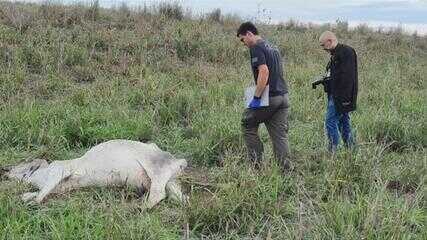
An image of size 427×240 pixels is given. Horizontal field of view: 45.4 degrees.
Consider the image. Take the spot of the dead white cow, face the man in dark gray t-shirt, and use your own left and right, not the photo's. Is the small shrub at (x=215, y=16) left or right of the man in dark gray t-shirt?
left

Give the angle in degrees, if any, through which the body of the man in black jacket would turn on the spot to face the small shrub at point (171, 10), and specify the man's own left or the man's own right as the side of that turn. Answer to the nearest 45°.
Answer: approximately 45° to the man's own right

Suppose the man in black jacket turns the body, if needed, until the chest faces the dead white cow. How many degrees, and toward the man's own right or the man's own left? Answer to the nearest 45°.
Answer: approximately 45° to the man's own left

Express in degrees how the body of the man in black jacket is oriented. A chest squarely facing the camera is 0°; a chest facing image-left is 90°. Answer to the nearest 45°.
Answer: approximately 90°

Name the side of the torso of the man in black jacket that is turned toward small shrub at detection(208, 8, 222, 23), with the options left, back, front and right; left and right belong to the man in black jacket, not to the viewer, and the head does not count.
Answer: right

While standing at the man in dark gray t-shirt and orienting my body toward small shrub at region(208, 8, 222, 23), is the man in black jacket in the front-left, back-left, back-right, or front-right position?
front-right

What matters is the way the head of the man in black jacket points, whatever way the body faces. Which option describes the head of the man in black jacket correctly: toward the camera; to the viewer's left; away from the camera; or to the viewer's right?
to the viewer's left

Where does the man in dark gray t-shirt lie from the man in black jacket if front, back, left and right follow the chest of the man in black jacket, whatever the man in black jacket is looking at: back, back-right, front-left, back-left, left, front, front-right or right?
front-left
